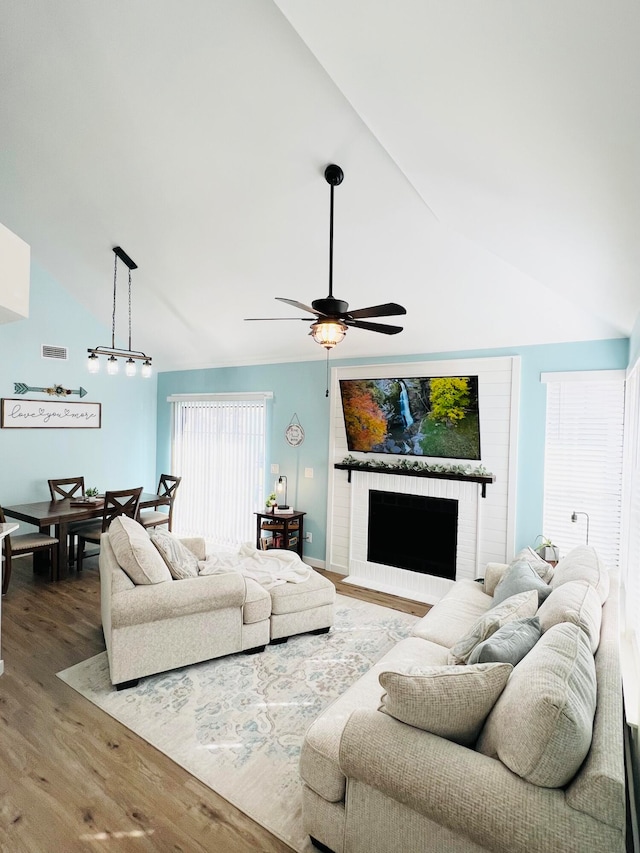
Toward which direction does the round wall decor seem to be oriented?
toward the camera

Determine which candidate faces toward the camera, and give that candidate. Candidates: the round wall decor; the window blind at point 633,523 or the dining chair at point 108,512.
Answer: the round wall decor

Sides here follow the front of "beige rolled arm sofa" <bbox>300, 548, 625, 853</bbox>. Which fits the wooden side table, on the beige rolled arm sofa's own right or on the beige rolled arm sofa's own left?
on the beige rolled arm sofa's own right

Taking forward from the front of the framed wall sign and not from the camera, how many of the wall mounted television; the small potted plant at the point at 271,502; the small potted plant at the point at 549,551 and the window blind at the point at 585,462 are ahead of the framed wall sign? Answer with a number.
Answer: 4

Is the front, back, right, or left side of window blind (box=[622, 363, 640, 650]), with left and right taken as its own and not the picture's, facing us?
left

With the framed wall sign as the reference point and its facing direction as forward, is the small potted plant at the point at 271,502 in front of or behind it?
in front

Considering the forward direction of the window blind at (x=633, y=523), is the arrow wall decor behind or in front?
in front

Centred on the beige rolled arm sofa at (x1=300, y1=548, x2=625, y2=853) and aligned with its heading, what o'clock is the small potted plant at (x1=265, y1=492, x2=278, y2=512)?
The small potted plant is roughly at 2 o'clock from the beige rolled arm sofa.

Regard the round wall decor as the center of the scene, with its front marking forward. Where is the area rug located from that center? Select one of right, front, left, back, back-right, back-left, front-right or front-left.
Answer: front

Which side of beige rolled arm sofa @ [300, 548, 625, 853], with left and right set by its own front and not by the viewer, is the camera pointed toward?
left
